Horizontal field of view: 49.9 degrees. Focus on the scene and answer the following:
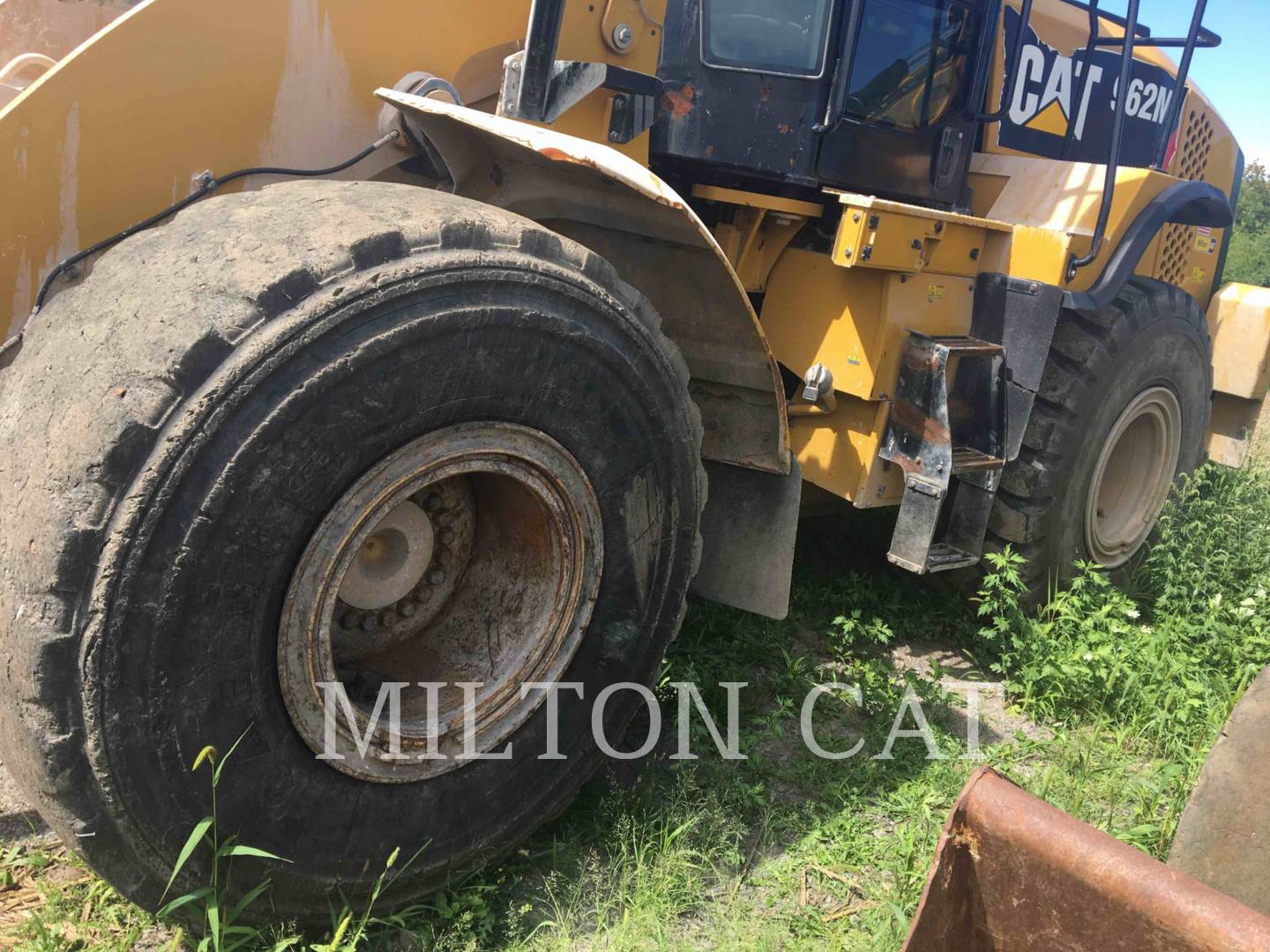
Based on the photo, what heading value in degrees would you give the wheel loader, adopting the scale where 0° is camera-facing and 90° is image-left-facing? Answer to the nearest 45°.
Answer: approximately 45°
